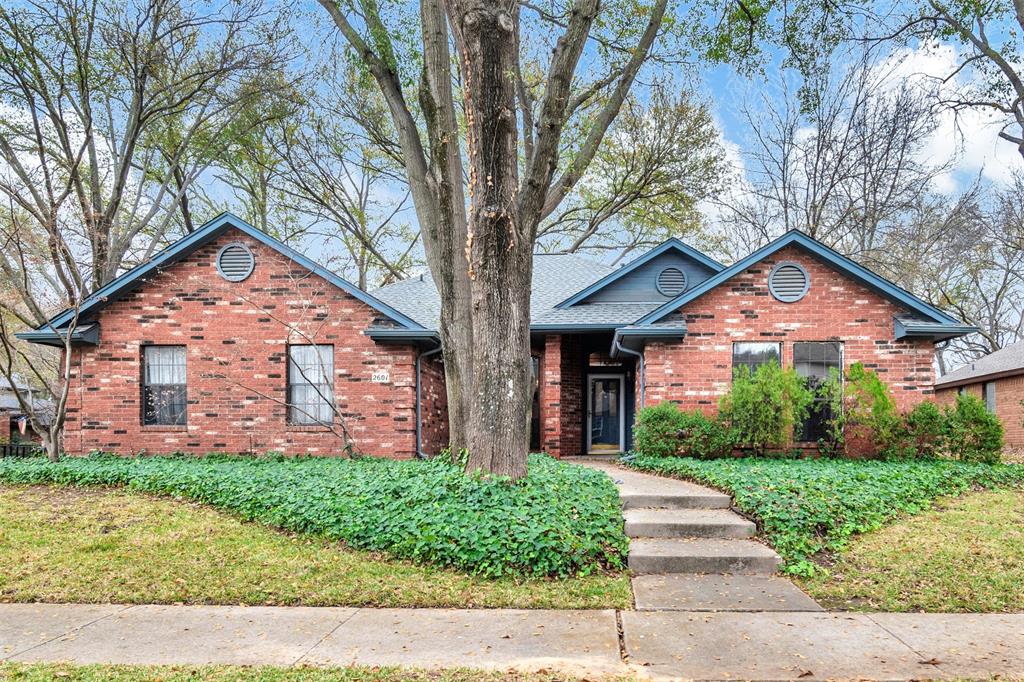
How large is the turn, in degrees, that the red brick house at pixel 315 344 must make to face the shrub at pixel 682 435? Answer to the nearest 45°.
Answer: approximately 90° to its left

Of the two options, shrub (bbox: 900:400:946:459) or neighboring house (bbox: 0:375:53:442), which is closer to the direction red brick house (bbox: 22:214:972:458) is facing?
the shrub

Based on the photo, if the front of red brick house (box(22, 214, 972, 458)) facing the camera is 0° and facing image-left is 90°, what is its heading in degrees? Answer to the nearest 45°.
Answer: approximately 0°

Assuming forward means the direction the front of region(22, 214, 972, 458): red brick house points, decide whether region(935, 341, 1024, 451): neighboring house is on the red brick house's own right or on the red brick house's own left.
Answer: on the red brick house's own left

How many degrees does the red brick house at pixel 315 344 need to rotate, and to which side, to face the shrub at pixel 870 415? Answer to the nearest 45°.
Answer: approximately 90° to its left
